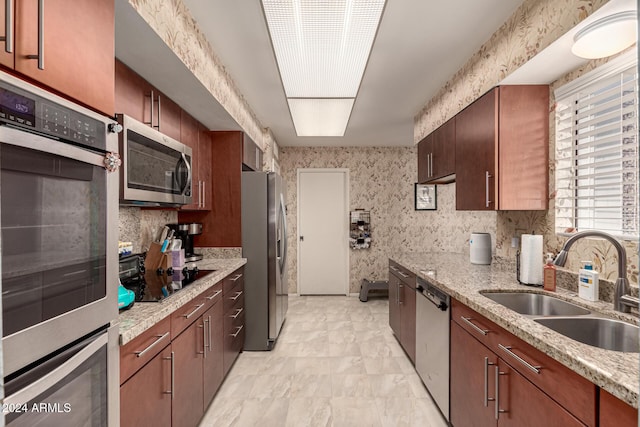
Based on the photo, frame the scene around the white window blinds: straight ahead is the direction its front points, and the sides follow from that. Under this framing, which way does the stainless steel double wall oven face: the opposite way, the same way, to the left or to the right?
the opposite way

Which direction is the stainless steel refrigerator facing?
to the viewer's right

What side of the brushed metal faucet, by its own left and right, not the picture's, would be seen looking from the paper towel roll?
right

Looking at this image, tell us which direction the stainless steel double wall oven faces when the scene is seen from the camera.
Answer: facing the viewer and to the right of the viewer

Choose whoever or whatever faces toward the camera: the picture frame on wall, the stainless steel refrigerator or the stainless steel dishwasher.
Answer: the picture frame on wall

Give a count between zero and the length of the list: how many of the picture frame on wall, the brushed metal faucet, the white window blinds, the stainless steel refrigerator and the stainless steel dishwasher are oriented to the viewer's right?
1

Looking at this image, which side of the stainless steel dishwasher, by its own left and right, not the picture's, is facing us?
left

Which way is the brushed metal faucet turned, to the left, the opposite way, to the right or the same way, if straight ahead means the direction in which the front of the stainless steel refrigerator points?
the opposite way

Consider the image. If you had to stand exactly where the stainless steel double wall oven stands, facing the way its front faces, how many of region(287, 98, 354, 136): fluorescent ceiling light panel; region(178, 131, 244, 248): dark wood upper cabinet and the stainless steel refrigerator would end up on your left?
3

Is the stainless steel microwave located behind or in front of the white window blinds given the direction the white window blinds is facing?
in front

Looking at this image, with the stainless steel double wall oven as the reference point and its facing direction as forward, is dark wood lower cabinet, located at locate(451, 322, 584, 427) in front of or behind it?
in front

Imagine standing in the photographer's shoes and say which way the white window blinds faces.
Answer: facing the viewer and to the left of the viewer

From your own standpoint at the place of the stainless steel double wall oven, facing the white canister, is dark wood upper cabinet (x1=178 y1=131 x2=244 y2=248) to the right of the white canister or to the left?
left

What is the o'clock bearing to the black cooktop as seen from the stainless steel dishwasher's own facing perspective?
The black cooktop is roughly at 11 o'clock from the stainless steel dishwasher.
